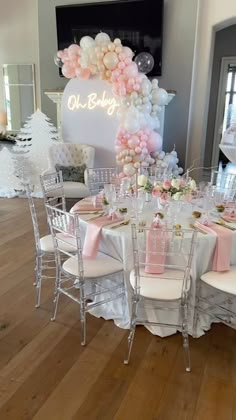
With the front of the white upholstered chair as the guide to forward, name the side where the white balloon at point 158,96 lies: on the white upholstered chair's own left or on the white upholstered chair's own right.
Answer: on the white upholstered chair's own left

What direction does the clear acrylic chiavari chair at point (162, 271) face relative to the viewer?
away from the camera

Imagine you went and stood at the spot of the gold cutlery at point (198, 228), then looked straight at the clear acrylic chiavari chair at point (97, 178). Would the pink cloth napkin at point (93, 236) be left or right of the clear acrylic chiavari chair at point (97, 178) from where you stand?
left

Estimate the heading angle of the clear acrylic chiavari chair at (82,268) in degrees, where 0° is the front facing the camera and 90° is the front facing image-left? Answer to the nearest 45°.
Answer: approximately 225°

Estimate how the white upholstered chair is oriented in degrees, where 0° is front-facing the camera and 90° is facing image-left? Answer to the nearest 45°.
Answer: approximately 0°

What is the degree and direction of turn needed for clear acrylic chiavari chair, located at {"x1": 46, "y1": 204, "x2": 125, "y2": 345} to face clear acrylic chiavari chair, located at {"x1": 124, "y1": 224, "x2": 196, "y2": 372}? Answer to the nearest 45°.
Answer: approximately 90° to its right

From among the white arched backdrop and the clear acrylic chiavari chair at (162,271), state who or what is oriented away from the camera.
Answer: the clear acrylic chiavari chair

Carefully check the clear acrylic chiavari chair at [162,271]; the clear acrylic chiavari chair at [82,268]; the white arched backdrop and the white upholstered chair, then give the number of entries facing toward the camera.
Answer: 2

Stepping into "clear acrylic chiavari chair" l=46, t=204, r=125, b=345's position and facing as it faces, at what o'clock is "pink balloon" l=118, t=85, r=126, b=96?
The pink balloon is roughly at 11 o'clock from the clear acrylic chiavari chair.

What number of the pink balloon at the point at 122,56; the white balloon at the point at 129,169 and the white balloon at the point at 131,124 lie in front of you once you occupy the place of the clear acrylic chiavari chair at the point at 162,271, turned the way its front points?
3

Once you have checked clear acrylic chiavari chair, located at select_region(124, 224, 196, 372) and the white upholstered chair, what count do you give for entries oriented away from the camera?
1

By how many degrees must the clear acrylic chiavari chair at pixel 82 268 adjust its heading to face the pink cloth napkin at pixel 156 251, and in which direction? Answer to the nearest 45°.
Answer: approximately 90° to its right
